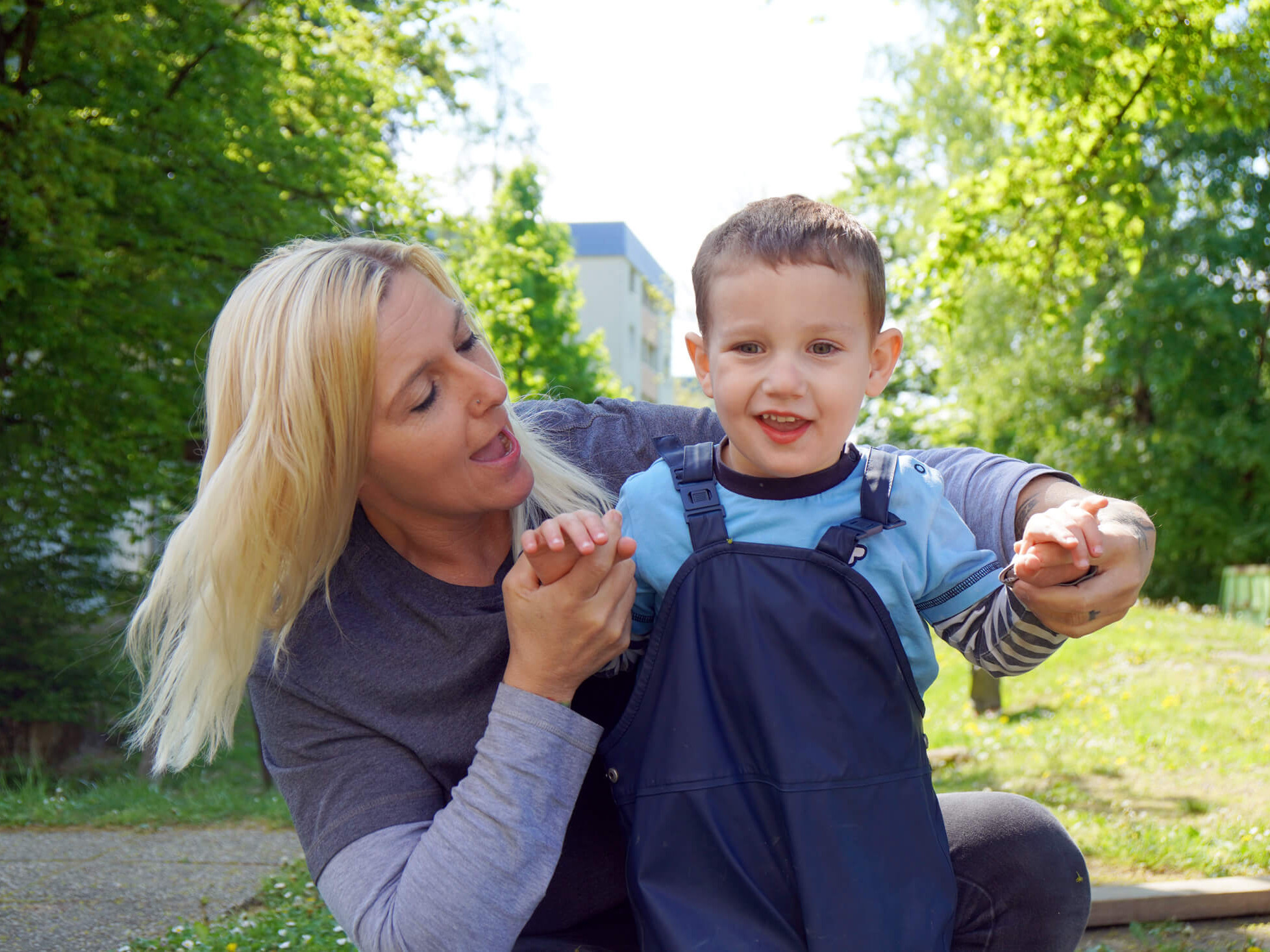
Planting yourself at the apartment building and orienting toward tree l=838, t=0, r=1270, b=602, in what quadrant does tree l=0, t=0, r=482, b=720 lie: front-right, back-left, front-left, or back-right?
front-right

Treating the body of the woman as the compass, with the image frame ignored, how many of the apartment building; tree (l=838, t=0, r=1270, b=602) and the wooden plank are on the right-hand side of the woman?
0

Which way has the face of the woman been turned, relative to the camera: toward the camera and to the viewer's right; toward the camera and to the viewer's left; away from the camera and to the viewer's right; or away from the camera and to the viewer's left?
toward the camera and to the viewer's right

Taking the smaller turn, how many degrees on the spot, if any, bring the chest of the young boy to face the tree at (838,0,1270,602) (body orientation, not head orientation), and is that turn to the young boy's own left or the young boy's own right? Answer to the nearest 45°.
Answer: approximately 180°

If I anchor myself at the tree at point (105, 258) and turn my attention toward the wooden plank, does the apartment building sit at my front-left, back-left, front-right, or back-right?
back-left

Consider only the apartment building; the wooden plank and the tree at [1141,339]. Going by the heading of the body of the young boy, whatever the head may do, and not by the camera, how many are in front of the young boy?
0

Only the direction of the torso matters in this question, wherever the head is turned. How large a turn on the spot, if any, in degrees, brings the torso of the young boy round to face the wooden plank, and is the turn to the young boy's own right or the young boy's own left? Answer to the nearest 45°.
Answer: approximately 135° to the young boy's own left

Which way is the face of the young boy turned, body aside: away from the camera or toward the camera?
toward the camera

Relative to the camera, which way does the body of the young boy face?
toward the camera

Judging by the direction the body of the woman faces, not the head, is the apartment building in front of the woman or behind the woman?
behind
